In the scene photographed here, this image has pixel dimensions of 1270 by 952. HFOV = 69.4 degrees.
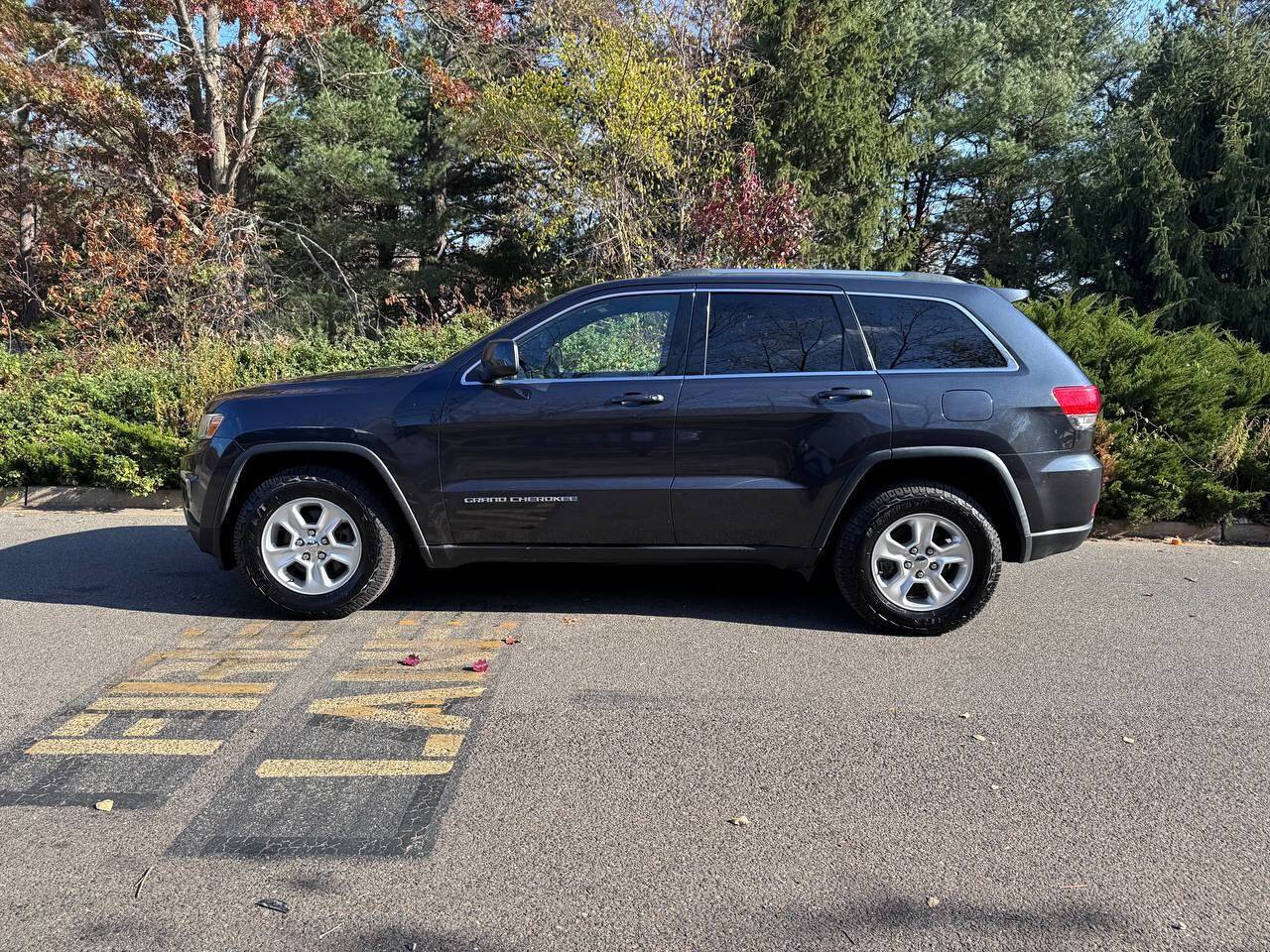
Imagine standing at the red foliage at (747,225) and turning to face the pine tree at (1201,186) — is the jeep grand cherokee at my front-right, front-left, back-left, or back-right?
back-right

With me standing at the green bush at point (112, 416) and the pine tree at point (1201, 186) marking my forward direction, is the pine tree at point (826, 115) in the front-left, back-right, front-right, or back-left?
front-left

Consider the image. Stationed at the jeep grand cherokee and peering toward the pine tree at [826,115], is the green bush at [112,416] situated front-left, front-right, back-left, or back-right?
front-left

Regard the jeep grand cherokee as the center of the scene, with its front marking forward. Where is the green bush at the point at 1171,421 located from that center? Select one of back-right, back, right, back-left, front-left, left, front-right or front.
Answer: back-right

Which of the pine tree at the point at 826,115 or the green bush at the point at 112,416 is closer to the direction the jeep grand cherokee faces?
the green bush

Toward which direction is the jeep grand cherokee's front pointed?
to the viewer's left

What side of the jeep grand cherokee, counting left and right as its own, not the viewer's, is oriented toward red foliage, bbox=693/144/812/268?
right

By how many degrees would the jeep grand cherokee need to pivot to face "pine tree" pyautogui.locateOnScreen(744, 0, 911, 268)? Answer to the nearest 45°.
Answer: approximately 90° to its right

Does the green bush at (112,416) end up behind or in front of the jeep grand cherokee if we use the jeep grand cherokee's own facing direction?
in front

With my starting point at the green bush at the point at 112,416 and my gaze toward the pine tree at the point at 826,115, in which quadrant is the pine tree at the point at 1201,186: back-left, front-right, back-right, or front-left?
front-right

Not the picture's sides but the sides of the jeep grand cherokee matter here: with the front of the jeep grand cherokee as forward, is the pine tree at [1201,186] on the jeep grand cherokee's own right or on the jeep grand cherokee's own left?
on the jeep grand cherokee's own right

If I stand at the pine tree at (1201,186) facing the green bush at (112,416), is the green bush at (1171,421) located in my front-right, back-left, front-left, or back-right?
front-left

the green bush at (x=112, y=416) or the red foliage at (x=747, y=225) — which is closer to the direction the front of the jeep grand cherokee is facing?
the green bush
